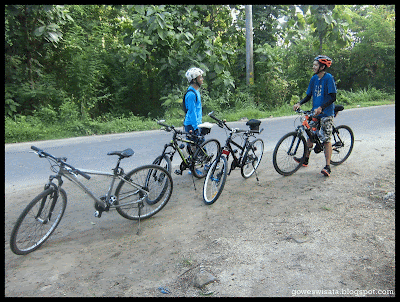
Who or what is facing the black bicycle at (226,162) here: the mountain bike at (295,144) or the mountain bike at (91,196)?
the mountain bike at (295,144)

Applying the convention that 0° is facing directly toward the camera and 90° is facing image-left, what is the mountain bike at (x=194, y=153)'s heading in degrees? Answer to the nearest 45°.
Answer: approximately 45°

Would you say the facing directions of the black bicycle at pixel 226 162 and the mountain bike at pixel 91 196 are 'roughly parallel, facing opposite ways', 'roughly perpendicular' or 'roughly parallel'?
roughly parallel

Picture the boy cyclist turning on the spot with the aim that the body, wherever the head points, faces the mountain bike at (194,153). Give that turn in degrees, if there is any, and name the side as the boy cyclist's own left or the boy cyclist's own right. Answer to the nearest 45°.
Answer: approximately 45° to the boy cyclist's own right

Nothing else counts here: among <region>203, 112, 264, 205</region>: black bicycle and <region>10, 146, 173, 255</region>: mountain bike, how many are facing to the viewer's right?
0

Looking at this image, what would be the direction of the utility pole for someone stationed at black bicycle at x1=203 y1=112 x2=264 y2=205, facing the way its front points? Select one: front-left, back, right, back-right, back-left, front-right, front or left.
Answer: back-right

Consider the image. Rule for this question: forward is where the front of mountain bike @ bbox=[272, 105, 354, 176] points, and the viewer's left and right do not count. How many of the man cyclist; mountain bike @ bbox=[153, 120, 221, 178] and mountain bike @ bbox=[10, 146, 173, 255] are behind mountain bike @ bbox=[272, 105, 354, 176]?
0
